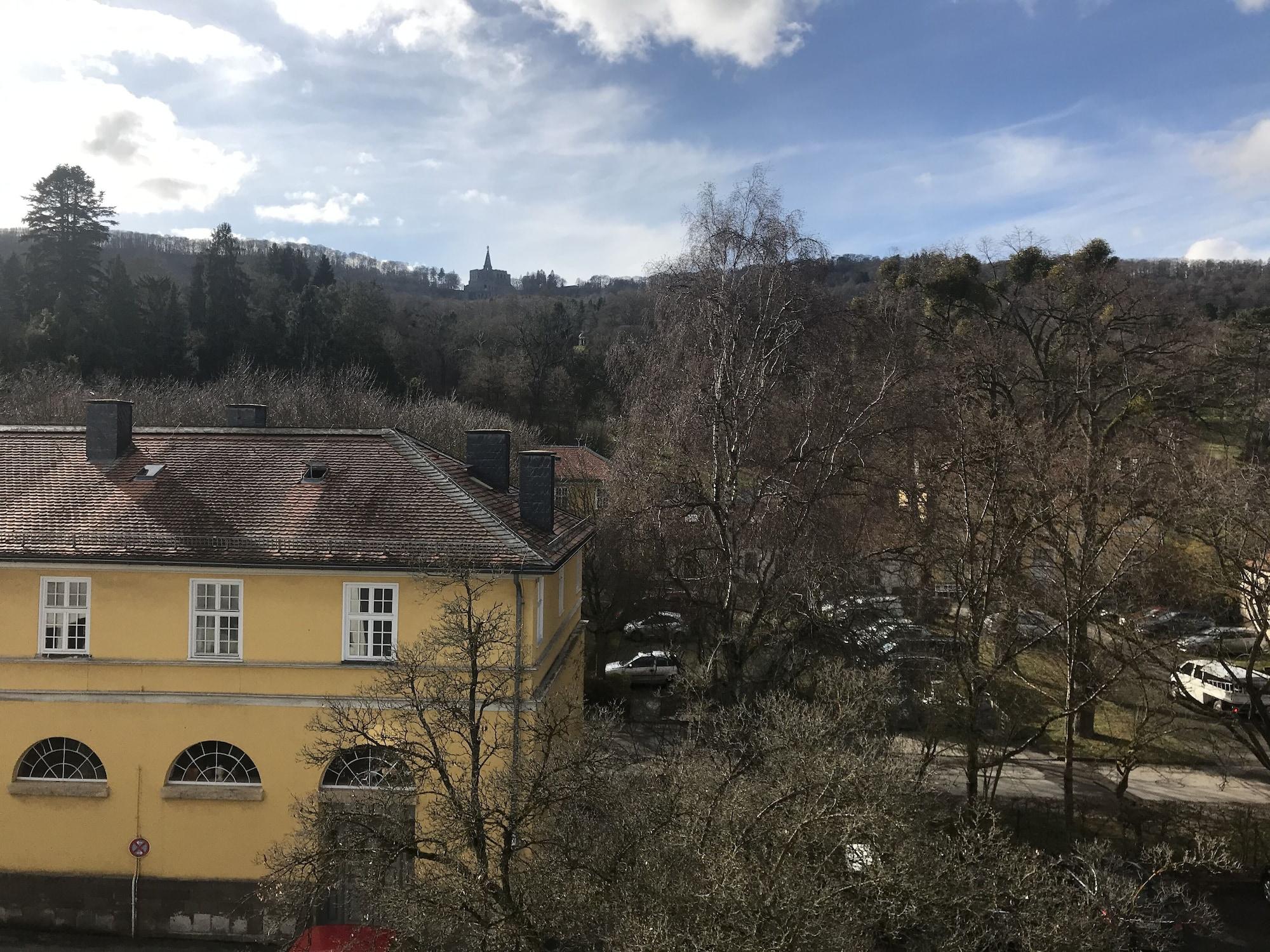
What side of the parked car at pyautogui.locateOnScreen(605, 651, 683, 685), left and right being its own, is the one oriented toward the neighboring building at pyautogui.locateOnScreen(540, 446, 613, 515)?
right

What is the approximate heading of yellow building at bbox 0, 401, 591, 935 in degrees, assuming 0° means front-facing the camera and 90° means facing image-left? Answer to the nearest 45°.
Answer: approximately 0°

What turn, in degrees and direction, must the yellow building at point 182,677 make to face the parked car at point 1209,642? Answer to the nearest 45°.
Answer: approximately 90° to its left

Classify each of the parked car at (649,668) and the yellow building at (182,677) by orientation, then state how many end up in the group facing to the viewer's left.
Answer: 1

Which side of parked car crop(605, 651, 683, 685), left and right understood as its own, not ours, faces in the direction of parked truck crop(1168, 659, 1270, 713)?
back

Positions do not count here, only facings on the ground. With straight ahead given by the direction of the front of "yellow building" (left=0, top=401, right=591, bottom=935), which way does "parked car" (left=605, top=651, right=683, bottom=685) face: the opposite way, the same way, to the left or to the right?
to the right

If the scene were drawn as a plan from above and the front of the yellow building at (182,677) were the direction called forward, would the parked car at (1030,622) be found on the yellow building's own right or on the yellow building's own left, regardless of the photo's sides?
on the yellow building's own left

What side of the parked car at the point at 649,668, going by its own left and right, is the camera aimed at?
left
